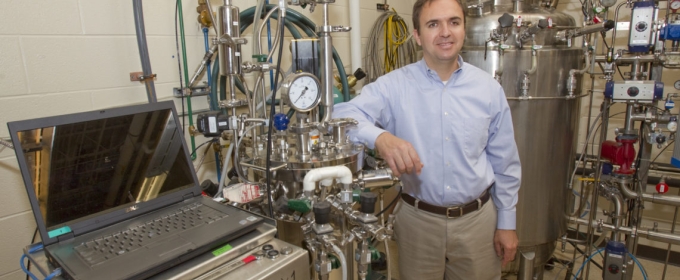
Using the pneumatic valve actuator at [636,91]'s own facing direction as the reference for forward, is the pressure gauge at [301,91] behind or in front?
in front

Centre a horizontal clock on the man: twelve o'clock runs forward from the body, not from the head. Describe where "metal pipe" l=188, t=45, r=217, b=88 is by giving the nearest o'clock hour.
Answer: The metal pipe is roughly at 3 o'clock from the man.

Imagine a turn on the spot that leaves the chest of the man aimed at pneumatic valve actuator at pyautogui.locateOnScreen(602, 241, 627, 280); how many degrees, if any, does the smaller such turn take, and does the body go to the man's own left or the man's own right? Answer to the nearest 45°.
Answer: approximately 135° to the man's own left

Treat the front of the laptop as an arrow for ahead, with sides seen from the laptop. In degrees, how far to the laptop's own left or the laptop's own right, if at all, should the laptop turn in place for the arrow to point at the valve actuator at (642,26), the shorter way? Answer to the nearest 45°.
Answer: approximately 45° to the laptop's own left

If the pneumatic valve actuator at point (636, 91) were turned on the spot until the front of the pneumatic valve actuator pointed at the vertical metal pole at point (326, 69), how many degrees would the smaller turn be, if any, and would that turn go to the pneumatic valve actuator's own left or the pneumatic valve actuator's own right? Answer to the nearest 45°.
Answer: approximately 45° to the pneumatic valve actuator's own right

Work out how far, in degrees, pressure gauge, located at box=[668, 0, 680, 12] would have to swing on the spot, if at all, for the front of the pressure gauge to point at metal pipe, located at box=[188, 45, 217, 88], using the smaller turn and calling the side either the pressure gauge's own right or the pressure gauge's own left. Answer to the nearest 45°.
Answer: approximately 45° to the pressure gauge's own right

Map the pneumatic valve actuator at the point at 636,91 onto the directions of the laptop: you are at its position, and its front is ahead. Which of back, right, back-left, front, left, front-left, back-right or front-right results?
front-left

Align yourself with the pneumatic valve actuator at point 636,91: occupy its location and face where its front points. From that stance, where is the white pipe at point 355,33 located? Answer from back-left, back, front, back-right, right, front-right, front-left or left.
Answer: right

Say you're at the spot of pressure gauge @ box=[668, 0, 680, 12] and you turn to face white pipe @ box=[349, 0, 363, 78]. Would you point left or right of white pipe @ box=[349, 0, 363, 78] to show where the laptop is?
left
